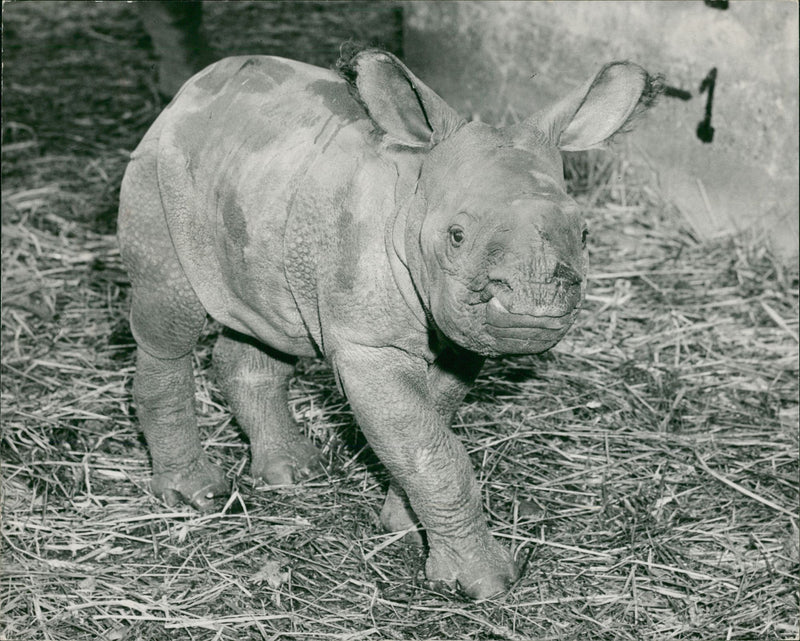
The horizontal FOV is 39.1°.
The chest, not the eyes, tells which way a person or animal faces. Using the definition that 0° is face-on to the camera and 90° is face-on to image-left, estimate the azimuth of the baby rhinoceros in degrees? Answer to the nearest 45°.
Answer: approximately 315°
